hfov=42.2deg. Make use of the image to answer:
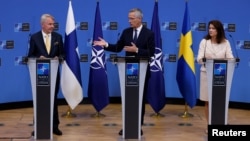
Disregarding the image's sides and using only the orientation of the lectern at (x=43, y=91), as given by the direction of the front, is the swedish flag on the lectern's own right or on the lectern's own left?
on the lectern's own left

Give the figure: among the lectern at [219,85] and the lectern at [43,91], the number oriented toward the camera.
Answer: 2

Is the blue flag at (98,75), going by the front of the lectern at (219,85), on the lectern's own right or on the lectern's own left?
on the lectern's own right

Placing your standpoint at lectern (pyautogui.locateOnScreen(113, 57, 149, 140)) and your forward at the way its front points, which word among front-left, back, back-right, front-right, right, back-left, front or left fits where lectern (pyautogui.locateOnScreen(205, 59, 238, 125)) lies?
left

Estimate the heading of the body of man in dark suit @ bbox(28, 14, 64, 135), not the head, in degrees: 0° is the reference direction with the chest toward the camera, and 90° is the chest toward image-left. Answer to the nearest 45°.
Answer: approximately 0°

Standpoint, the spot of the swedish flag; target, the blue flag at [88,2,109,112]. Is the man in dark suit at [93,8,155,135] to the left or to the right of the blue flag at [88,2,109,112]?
left
